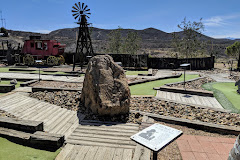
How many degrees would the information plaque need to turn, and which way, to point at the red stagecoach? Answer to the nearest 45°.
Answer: approximately 90° to its right

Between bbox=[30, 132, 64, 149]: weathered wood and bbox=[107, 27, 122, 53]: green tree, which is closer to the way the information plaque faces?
the weathered wood

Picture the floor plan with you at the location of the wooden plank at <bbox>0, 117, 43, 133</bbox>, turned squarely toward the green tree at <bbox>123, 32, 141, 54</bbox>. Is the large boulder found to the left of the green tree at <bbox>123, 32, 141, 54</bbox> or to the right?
right

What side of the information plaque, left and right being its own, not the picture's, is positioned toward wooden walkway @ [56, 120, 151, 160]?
right

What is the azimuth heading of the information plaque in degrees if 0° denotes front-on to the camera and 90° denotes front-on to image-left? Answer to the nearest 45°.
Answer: approximately 45°

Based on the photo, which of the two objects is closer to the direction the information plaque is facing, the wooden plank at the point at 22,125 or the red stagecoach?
the wooden plank

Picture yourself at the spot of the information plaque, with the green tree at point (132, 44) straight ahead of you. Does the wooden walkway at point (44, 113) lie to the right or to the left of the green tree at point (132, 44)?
left

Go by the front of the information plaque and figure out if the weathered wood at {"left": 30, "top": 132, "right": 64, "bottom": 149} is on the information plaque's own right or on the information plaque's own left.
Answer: on the information plaque's own right

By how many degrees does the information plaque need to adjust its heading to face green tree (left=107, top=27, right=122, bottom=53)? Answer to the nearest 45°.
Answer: approximately 135° to its right
